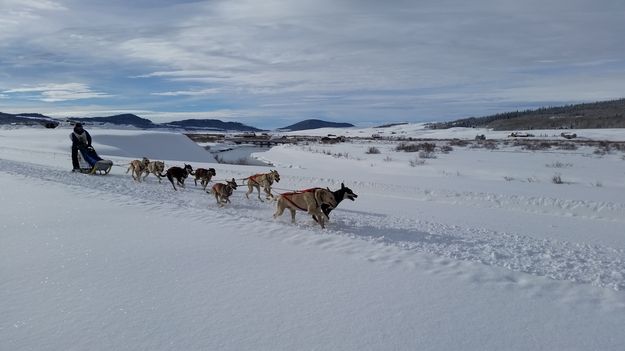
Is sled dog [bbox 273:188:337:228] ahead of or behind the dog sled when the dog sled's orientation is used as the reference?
ahead

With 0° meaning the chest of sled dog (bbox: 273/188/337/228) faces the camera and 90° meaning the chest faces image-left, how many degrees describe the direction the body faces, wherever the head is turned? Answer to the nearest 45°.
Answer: approximately 315°

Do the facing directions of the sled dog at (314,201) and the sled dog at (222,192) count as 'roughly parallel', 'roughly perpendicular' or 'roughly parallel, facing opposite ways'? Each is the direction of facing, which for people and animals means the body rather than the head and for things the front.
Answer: roughly parallel

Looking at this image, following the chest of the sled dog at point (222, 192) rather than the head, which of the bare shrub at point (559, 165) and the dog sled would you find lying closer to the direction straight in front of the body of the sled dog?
the bare shrub

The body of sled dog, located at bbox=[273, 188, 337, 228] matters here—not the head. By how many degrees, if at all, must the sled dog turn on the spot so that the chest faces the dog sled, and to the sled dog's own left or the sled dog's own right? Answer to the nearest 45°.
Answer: approximately 180°

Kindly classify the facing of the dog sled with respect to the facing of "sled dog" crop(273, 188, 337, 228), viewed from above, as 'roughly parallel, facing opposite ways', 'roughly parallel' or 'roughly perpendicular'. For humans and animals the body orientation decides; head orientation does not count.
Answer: roughly parallel

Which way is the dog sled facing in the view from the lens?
facing the viewer and to the right of the viewer

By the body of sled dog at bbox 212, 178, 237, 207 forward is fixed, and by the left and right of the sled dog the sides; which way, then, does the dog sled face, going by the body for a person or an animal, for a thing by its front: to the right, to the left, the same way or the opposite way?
the same way

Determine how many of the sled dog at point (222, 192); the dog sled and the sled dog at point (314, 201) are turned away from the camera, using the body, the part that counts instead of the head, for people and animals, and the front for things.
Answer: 0

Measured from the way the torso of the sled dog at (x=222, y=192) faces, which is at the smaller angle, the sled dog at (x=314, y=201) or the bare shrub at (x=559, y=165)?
the sled dog

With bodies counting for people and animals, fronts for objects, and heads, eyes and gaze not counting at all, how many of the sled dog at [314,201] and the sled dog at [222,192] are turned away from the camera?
0

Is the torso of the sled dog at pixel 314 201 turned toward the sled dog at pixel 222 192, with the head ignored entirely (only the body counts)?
no

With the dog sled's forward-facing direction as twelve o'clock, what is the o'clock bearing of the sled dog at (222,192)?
The sled dog is roughly at 1 o'clock from the dog sled.

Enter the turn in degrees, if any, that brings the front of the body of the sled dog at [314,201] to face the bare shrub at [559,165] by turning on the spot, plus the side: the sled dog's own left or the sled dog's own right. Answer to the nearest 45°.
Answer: approximately 90° to the sled dog's own left

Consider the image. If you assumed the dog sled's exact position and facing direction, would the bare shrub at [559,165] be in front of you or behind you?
in front

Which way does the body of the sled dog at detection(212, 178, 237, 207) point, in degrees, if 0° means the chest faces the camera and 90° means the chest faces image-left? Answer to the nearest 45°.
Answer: approximately 315°
